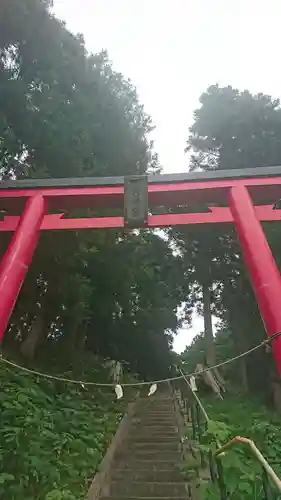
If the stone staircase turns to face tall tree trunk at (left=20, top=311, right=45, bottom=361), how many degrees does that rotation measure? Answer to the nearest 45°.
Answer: approximately 135° to its right

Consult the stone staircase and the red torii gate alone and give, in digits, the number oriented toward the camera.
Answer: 2

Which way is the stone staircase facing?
toward the camera

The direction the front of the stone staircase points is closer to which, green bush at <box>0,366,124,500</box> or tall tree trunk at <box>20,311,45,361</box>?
the green bush

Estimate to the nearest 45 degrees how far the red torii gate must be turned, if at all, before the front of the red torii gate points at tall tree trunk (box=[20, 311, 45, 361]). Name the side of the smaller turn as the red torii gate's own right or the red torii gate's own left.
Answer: approximately 135° to the red torii gate's own right

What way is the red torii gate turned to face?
toward the camera
